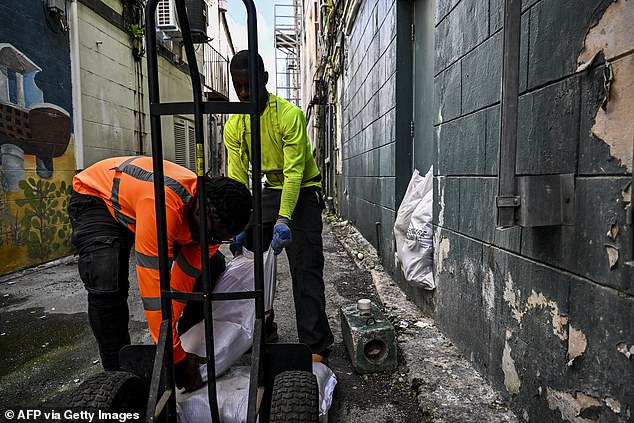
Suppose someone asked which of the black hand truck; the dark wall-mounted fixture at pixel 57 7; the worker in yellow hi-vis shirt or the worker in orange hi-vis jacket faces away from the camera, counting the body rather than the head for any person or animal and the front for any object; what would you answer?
the black hand truck

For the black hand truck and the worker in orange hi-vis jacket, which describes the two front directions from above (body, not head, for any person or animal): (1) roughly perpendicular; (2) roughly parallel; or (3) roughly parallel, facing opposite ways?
roughly perpendicular

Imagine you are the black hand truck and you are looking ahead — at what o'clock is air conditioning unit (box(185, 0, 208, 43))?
The air conditioning unit is roughly at 12 o'clock from the black hand truck.

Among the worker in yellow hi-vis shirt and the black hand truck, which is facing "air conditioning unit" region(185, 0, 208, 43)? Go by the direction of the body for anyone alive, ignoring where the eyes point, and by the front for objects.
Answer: the black hand truck

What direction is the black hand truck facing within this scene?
away from the camera

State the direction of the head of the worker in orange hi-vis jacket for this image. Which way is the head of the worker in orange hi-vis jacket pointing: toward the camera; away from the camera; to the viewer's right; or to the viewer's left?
to the viewer's right

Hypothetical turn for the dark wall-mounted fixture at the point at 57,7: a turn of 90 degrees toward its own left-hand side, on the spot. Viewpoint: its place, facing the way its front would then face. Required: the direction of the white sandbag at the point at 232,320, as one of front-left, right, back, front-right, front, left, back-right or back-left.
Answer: back-right

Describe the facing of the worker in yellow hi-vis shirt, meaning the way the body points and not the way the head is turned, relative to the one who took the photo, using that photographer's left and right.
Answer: facing the viewer and to the left of the viewer

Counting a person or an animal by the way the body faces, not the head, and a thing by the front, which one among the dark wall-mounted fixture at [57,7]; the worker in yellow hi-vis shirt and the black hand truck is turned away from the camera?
the black hand truck

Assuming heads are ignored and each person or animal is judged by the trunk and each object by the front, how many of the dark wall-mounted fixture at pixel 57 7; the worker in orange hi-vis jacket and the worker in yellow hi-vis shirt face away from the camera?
0

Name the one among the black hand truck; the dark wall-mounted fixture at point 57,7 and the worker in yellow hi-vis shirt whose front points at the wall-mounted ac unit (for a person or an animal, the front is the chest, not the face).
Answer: the black hand truck

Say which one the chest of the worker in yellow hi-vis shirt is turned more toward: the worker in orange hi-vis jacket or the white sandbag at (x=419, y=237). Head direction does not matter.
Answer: the worker in orange hi-vis jacket

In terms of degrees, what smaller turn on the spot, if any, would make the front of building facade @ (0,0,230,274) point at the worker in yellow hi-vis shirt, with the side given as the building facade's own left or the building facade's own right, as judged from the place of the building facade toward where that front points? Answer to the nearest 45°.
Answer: approximately 45° to the building facade's own right

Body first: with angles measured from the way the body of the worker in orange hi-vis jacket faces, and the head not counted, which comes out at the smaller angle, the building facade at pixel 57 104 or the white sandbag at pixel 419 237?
the white sandbag

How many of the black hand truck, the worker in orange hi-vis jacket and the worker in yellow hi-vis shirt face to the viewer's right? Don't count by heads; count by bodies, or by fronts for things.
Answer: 1

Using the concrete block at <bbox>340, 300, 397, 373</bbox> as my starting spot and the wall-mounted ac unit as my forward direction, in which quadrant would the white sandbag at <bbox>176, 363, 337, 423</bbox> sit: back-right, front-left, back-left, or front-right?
back-left

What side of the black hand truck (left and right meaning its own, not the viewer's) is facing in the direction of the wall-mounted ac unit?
front

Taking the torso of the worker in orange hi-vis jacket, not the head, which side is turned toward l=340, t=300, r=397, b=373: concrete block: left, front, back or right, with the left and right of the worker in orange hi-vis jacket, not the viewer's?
front

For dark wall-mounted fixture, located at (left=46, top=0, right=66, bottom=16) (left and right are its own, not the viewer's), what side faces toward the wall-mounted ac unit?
left

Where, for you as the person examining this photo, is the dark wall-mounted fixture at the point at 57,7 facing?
facing the viewer and to the right of the viewer

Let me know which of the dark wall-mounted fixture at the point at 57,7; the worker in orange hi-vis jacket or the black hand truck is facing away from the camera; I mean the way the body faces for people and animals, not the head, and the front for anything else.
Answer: the black hand truck
